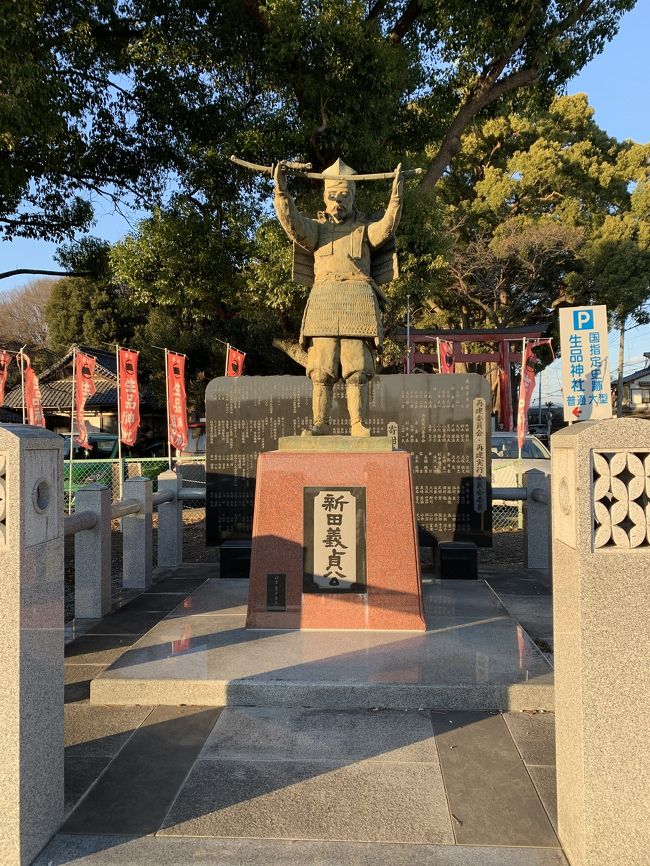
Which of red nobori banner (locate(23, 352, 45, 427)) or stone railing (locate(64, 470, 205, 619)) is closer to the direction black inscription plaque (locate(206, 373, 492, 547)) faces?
the stone railing

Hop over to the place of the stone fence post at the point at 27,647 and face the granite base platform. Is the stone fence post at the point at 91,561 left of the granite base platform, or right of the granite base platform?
left

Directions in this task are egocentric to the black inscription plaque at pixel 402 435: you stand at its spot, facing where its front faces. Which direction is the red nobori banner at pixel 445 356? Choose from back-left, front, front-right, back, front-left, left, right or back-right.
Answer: back

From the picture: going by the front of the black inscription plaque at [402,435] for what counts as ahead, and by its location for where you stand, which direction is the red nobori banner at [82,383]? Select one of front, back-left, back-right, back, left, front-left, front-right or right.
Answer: back-right

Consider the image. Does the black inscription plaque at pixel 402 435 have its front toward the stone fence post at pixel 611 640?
yes

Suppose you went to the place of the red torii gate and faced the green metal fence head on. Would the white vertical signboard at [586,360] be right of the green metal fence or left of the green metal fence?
left

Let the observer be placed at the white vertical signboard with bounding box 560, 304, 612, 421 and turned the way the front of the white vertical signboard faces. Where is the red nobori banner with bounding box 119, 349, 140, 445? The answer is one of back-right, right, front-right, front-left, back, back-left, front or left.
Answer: right

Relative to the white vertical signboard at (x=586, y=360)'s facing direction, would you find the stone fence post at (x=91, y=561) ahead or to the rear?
ahead

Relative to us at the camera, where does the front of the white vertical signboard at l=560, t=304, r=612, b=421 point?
facing the viewer

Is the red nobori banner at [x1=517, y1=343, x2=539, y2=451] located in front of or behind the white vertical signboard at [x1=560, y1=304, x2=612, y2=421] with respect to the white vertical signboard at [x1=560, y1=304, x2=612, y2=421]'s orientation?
behind

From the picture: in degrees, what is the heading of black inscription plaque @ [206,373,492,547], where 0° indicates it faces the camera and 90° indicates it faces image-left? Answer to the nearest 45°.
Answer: approximately 0°

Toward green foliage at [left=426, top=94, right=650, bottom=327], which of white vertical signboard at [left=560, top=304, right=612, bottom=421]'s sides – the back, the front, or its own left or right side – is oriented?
back

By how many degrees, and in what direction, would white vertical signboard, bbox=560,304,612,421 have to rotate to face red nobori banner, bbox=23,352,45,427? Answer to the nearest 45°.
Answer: approximately 90° to its right

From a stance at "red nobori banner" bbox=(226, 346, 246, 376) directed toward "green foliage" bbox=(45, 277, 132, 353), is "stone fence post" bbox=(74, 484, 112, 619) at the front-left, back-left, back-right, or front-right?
back-left

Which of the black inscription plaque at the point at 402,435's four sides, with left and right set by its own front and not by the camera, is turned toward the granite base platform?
front
